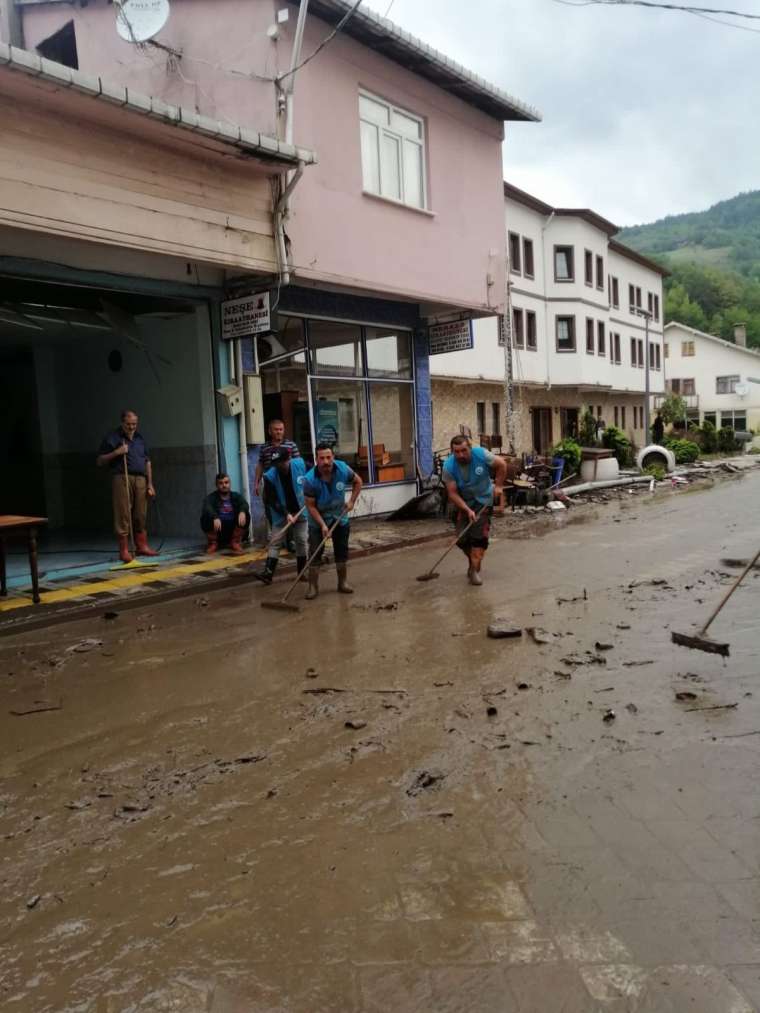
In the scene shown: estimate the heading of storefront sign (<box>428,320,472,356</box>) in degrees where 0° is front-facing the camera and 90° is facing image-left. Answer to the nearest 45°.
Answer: approximately 45°

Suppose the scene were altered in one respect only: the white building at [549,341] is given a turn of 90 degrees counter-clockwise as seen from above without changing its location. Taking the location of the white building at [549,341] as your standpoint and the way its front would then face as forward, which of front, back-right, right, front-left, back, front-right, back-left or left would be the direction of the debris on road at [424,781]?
back-right

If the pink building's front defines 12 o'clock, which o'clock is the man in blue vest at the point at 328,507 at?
The man in blue vest is roughly at 2 o'clock from the pink building.

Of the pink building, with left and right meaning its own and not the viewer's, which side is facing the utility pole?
left

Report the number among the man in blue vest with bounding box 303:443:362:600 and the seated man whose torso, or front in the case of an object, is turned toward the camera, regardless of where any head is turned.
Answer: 2

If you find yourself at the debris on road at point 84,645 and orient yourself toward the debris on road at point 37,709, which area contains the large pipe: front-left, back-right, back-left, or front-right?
back-left

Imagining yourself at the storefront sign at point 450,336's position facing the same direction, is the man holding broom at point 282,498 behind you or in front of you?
in front
